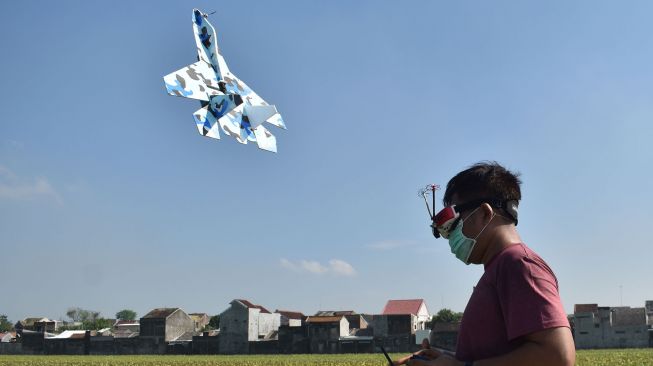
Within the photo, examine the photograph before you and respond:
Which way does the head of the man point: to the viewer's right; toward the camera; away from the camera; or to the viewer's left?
to the viewer's left

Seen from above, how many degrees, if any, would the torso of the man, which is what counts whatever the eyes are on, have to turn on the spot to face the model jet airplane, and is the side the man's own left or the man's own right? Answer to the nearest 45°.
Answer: approximately 45° to the man's own right

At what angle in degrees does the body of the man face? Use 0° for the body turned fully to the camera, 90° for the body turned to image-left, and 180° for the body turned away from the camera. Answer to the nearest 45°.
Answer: approximately 90°
